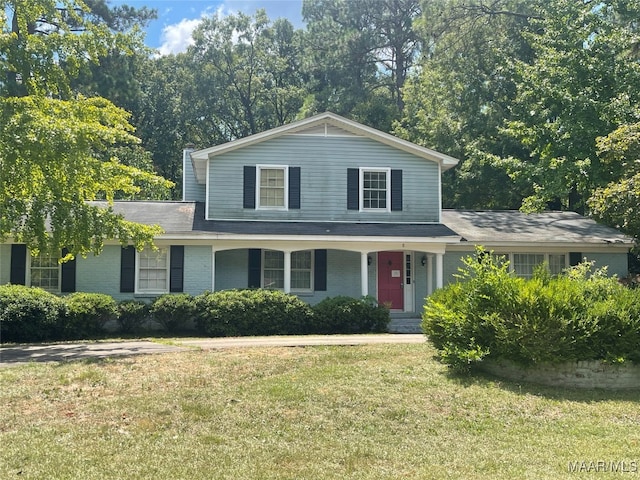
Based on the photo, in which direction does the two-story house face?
toward the camera

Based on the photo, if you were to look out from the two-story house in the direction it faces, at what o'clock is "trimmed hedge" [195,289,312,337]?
The trimmed hedge is roughly at 1 o'clock from the two-story house.

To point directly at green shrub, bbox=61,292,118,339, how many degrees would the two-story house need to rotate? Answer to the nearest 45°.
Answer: approximately 45° to its right

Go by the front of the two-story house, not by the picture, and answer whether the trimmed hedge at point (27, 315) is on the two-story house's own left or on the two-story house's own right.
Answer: on the two-story house's own right

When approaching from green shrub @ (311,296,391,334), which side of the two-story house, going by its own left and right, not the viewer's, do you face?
front

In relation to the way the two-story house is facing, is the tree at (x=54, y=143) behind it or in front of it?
in front

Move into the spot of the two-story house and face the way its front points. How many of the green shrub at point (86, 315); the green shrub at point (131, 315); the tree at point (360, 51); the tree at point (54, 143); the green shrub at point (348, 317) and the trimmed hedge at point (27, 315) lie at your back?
1

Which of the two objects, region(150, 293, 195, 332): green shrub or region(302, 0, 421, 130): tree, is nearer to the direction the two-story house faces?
the green shrub

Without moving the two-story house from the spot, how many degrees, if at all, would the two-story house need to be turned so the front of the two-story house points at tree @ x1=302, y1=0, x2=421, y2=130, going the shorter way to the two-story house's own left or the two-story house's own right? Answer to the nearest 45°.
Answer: approximately 180°

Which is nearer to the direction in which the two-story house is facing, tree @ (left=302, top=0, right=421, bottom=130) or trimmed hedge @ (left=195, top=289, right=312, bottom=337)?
the trimmed hedge

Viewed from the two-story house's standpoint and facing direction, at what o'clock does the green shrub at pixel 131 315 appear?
The green shrub is roughly at 2 o'clock from the two-story house.
